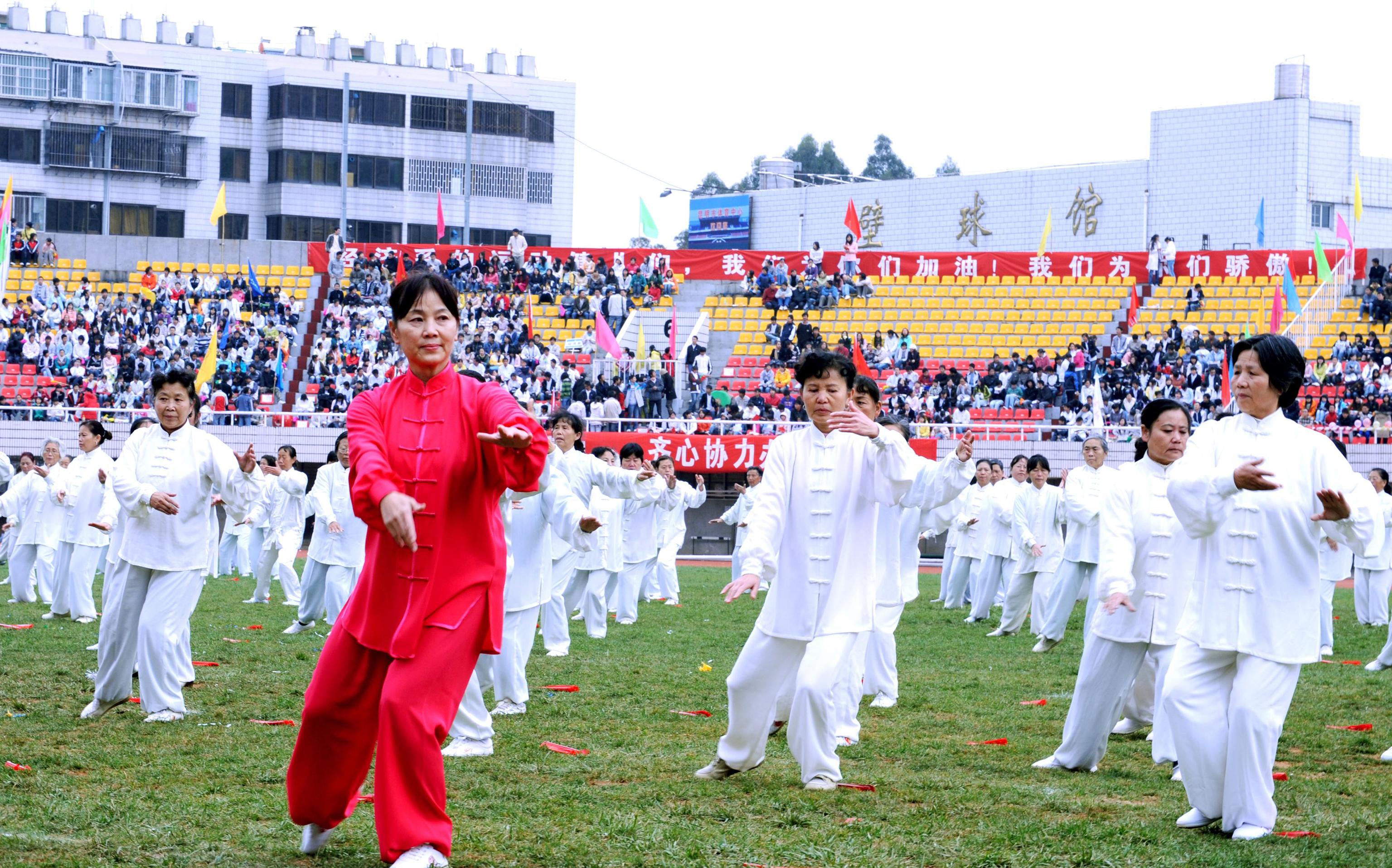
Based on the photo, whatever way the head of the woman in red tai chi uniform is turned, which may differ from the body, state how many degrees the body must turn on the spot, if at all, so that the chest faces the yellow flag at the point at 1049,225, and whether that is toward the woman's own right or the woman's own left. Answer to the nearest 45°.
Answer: approximately 135° to the woman's own left

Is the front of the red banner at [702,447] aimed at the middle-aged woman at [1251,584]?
yes

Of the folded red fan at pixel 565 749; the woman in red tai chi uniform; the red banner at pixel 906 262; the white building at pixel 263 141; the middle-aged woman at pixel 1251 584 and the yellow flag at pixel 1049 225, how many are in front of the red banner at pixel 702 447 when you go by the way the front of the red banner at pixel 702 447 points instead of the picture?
3

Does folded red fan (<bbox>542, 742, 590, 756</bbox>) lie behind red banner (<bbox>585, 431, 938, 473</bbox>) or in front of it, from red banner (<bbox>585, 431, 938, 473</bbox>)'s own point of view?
in front

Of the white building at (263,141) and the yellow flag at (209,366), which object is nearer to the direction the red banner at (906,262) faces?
the yellow flag

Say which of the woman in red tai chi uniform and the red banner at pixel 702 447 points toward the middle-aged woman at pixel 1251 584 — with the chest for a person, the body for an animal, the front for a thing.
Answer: the red banner

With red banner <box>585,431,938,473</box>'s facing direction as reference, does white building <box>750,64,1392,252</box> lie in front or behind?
behind

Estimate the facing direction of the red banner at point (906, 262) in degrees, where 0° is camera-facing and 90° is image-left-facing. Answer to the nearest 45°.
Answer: approximately 0°

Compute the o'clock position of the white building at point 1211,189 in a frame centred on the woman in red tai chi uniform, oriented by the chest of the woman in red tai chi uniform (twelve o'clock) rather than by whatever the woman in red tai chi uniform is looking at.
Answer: The white building is roughly at 7 o'clock from the woman in red tai chi uniform.

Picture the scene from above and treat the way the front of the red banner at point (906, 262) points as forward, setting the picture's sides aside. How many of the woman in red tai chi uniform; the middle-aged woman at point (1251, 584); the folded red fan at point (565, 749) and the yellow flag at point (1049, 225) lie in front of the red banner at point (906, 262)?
3

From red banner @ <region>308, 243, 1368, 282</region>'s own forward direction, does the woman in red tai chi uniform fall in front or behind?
in front

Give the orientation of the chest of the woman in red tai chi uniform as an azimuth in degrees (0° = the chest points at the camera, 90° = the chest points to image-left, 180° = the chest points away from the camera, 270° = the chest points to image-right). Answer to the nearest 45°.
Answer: approximately 0°

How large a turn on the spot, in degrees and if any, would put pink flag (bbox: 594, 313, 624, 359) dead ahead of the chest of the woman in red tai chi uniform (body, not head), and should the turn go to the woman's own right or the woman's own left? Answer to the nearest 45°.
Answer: approximately 180°

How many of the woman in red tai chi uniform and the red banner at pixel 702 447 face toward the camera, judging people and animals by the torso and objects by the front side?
2
